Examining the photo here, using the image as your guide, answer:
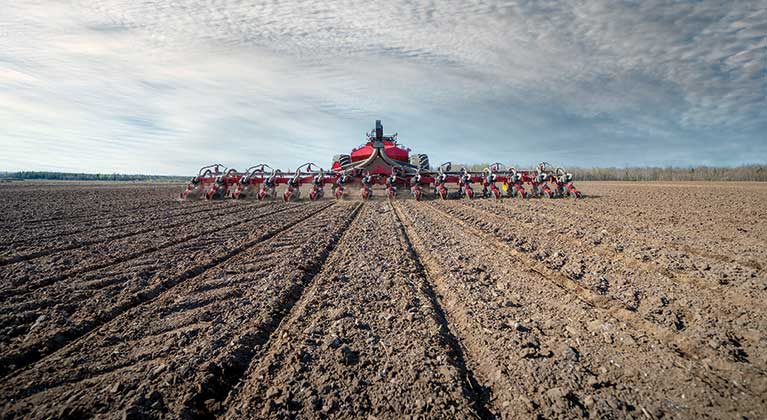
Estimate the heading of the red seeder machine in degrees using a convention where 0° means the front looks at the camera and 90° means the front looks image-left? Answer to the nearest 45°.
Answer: approximately 180°
